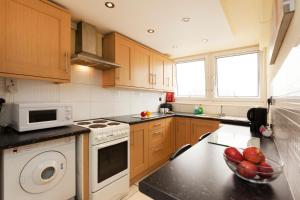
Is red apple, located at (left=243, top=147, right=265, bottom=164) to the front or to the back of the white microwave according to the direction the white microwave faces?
to the front

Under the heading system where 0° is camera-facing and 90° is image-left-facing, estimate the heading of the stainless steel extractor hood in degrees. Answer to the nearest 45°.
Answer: approximately 315°

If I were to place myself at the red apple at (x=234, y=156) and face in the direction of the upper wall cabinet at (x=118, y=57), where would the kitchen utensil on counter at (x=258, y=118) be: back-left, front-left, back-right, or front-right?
front-right

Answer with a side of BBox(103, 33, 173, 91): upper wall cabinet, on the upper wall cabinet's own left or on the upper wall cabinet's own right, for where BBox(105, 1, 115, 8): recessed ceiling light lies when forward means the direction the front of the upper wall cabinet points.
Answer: on the upper wall cabinet's own right

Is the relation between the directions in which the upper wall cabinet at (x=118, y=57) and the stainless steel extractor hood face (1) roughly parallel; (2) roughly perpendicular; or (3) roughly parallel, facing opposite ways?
roughly parallel

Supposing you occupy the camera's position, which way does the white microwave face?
facing the viewer and to the right of the viewer

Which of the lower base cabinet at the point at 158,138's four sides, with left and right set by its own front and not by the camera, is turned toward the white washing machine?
right

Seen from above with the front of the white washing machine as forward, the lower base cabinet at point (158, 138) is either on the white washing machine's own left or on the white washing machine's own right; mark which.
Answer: on the white washing machine's own left

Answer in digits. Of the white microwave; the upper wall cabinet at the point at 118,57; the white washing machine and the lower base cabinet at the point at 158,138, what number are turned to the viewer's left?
0

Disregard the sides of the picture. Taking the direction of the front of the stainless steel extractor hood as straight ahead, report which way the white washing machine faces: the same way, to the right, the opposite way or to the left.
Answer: the same way

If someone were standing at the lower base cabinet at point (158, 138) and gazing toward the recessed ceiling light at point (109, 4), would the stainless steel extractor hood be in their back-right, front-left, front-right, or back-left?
front-right

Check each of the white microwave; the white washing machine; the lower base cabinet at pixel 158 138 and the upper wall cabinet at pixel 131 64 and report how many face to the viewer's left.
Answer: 0
